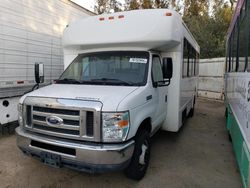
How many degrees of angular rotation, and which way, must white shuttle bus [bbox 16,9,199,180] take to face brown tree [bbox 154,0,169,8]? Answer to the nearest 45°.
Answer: approximately 135° to its right

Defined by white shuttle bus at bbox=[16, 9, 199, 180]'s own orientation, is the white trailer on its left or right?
on its right

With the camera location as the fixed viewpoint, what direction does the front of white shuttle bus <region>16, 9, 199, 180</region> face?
facing the viewer and to the left of the viewer

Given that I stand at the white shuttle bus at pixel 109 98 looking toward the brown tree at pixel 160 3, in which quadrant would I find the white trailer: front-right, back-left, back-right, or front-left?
front-left
